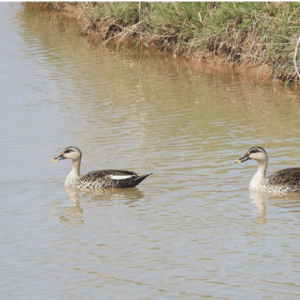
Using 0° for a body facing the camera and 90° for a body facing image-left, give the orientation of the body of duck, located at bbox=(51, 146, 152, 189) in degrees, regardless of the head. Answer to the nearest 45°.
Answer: approximately 90°

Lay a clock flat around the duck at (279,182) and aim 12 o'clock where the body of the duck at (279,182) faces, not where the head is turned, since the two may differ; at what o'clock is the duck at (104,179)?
the duck at (104,179) is roughly at 12 o'clock from the duck at (279,182).

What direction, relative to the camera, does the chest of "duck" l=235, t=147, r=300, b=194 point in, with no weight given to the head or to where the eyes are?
to the viewer's left

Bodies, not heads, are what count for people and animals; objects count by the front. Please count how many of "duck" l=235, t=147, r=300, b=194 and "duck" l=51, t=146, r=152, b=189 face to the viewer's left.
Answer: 2

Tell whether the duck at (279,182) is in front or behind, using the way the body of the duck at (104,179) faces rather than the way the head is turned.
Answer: behind
